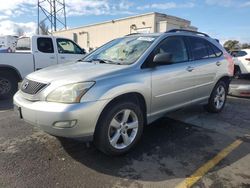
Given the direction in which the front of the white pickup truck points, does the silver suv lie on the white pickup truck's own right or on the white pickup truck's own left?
on the white pickup truck's own right

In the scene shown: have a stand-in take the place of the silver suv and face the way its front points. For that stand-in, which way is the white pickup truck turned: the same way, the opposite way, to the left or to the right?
the opposite way

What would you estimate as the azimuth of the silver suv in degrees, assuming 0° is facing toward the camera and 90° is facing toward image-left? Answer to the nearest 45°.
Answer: approximately 45°

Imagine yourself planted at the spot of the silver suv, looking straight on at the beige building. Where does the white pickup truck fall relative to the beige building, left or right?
left

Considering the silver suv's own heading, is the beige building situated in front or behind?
behind

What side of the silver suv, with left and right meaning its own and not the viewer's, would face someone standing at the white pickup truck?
right

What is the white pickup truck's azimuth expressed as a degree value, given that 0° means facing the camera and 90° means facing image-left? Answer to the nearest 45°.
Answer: approximately 225°
